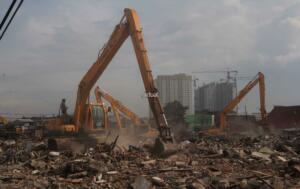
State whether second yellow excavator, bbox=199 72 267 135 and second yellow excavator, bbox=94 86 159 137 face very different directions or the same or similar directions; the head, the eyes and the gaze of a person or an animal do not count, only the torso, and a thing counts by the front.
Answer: very different directions

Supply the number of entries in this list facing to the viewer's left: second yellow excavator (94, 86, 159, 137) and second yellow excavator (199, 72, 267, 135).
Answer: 1

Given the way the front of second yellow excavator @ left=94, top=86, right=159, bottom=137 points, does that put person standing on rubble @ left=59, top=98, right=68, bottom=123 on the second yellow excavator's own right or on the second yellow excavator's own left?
on the second yellow excavator's own left
